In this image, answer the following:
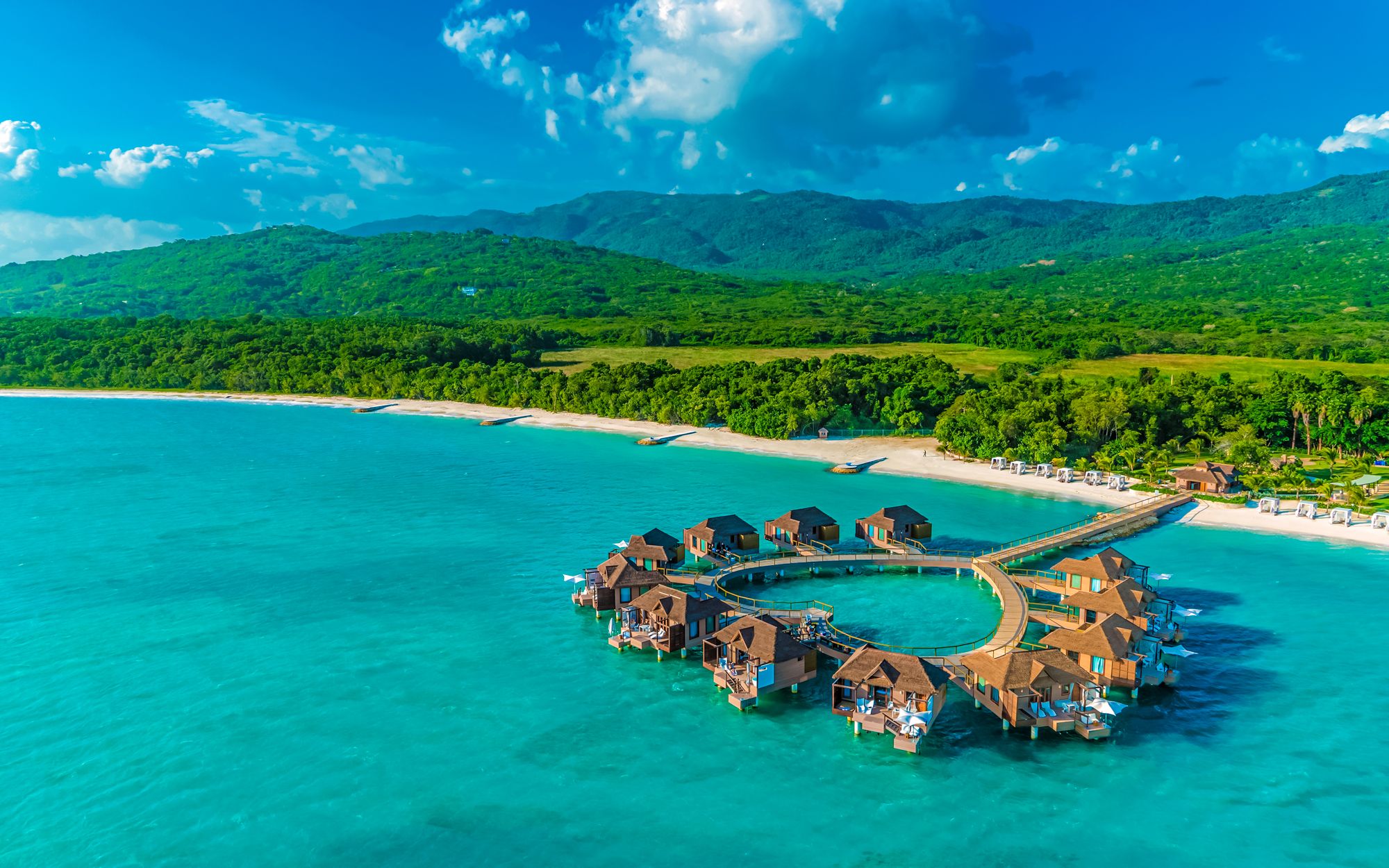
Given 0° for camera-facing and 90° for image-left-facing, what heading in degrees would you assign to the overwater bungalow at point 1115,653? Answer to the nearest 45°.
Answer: approximately 315°

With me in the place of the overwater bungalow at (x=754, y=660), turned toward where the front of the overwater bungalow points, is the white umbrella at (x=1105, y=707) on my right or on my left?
on my left

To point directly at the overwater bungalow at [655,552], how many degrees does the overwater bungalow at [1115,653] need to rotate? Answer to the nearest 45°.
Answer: approximately 135° to its right

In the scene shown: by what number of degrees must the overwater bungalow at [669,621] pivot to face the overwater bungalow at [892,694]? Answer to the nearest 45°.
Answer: approximately 90° to its left

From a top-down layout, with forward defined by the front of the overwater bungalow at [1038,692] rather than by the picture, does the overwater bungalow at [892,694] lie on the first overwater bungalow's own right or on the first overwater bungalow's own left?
on the first overwater bungalow's own right

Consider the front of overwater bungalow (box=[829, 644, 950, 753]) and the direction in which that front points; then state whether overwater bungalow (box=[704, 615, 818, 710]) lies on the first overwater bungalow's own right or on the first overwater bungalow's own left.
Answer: on the first overwater bungalow's own right

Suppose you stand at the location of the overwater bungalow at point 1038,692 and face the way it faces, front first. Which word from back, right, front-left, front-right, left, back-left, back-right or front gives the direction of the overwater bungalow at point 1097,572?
back-left
